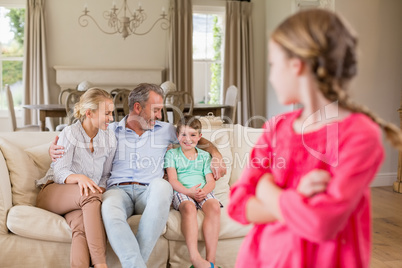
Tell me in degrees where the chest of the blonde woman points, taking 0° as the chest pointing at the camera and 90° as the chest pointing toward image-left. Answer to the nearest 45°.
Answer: approximately 315°

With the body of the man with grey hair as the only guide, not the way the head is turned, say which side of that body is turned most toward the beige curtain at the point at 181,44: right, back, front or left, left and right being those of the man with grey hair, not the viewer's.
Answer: back

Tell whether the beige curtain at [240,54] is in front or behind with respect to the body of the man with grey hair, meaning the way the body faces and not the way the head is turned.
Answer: behind

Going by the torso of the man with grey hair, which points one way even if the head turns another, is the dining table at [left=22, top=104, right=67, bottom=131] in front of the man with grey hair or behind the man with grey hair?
behind

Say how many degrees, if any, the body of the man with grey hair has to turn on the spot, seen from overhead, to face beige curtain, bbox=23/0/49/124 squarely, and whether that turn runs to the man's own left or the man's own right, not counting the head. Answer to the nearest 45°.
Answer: approximately 180°

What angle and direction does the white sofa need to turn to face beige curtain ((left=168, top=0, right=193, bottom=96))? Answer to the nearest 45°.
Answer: approximately 180°

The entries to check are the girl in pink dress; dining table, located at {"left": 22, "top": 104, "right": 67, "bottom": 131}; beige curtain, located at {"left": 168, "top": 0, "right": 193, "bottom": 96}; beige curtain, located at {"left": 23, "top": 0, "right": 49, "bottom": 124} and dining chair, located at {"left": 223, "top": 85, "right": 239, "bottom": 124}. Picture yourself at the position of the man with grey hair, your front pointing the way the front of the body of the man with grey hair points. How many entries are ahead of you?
1

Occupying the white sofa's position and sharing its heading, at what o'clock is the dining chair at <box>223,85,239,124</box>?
The dining chair is roughly at 7 o'clock from the white sofa.

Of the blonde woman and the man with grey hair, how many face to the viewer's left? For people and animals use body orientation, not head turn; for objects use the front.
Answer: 0

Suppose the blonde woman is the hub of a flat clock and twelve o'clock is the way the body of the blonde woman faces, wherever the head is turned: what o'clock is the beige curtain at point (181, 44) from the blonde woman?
The beige curtain is roughly at 8 o'clock from the blonde woman.

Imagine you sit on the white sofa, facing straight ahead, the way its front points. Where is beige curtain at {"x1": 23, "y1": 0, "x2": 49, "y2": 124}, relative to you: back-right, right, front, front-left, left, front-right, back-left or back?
back

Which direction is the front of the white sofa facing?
toward the camera

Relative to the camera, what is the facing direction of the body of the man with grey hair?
toward the camera
